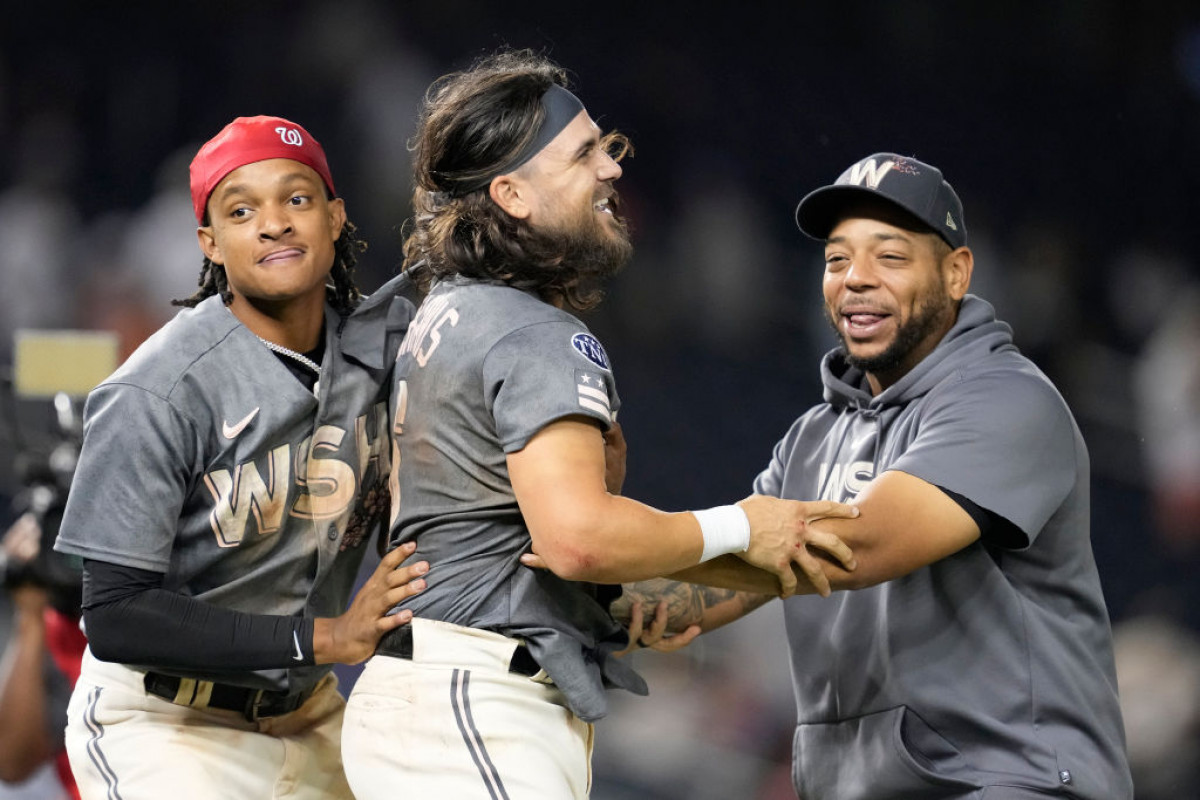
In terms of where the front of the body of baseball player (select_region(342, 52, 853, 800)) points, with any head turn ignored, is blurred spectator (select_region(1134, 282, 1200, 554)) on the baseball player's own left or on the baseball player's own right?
on the baseball player's own left

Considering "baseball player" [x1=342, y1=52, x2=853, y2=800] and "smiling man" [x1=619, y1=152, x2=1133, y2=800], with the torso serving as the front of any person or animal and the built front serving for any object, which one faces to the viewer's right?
the baseball player

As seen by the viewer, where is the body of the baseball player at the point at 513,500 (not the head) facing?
to the viewer's right

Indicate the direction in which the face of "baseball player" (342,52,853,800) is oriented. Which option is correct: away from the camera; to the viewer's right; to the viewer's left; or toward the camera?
to the viewer's right

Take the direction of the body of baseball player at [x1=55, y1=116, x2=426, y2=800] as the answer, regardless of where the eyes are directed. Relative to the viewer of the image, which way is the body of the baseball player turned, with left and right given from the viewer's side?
facing the viewer and to the right of the viewer

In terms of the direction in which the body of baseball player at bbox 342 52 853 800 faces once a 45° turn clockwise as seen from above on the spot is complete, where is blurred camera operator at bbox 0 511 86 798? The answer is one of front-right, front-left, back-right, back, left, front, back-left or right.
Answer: back

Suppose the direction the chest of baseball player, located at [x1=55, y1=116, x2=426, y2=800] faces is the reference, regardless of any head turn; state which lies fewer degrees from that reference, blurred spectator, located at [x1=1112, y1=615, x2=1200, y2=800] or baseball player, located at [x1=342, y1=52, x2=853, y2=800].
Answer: the baseball player

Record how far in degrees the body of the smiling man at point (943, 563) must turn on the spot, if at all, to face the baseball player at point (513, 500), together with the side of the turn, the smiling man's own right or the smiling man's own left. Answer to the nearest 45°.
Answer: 0° — they already face them

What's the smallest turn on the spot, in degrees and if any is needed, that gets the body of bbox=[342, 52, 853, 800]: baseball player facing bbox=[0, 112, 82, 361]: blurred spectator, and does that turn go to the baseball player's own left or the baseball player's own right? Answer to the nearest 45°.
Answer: approximately 135° to the baseball player's own left

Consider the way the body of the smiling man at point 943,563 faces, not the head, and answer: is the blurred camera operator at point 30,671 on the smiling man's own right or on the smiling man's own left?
on the smiling man's own right

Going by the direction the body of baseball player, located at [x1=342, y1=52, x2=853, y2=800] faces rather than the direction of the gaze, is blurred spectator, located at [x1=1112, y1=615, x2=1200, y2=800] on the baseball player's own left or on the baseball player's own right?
on the baseball player's own left

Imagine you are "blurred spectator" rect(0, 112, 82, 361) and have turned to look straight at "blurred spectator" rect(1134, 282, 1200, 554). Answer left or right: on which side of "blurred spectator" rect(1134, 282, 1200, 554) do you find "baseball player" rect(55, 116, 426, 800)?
right
